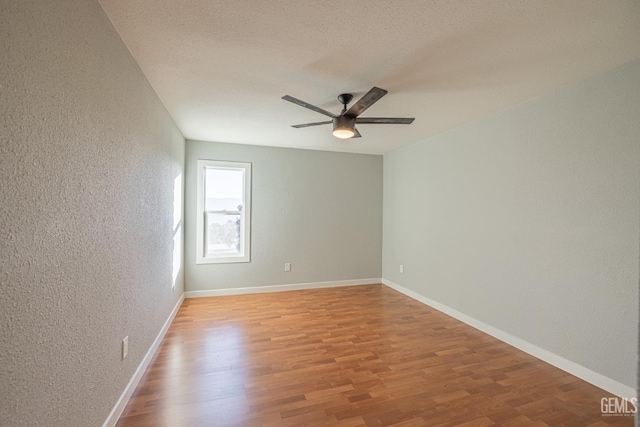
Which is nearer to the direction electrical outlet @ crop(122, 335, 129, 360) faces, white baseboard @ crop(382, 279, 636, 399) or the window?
the white baseboard

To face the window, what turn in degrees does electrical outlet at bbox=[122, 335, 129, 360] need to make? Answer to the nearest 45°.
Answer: approximately 45° to its left

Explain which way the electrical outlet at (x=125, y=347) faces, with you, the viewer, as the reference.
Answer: facing to the right of the viewer

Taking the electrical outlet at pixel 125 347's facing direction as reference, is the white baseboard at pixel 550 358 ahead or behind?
ahead

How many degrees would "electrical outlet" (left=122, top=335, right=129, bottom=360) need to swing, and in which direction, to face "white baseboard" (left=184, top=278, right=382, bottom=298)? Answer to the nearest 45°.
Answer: approximately 45° to its left

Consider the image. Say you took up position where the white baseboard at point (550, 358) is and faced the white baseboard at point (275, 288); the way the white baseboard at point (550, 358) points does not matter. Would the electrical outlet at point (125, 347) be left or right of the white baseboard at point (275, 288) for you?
left

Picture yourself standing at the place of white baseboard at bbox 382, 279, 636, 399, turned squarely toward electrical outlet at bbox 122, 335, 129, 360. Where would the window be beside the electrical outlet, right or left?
right
